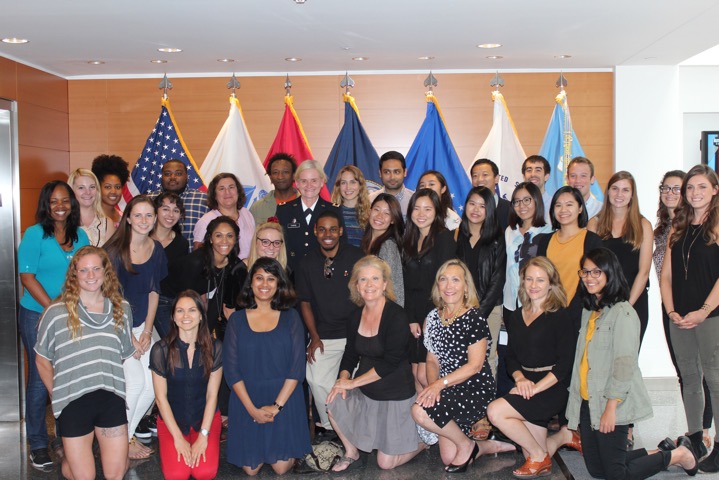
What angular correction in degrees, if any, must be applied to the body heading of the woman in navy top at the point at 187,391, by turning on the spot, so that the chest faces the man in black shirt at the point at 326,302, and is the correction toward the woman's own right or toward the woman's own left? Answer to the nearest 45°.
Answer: approximately 90° to the woman's own left

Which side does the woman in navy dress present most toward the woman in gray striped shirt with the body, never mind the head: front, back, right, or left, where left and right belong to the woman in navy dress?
right

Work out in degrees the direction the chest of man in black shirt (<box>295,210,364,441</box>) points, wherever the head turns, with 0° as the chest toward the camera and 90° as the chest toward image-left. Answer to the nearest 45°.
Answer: approximately 0°

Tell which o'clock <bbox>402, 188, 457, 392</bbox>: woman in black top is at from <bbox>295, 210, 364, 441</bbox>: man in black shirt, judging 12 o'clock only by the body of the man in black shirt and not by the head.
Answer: The woman in black top is roughly at 9 o'clock from the man in black shirt.

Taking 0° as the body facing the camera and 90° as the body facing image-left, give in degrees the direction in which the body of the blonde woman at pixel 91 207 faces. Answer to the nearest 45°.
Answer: approximately 0°
